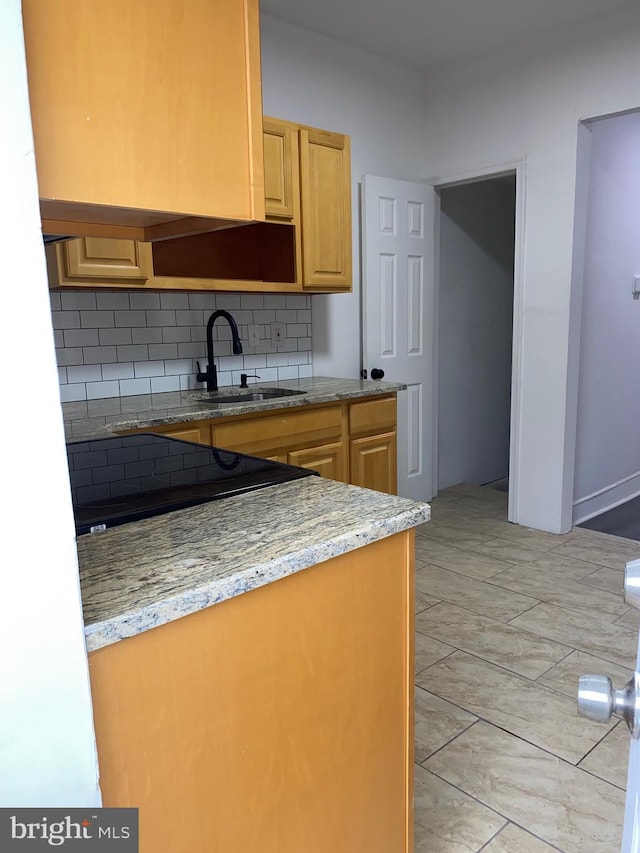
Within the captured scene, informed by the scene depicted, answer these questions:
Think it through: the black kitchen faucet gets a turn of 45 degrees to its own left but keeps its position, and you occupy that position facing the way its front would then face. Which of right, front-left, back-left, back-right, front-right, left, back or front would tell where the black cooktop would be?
right

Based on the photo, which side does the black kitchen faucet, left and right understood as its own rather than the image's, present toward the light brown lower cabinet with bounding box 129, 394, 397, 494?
front

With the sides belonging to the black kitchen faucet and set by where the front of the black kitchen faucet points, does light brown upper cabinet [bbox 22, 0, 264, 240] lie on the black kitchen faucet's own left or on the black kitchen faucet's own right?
on the black kitchen faucet's own right

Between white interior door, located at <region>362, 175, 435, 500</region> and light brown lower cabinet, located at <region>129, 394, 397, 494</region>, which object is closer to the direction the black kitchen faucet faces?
the light brown lower cabinet

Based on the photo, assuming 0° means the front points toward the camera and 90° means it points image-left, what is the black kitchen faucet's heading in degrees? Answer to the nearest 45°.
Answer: approximately 315°

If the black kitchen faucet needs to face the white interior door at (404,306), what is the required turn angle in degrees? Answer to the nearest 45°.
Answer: approximately 90° to its left

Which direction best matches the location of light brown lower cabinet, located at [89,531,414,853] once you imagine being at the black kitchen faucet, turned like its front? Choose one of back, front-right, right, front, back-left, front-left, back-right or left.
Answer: front-right
